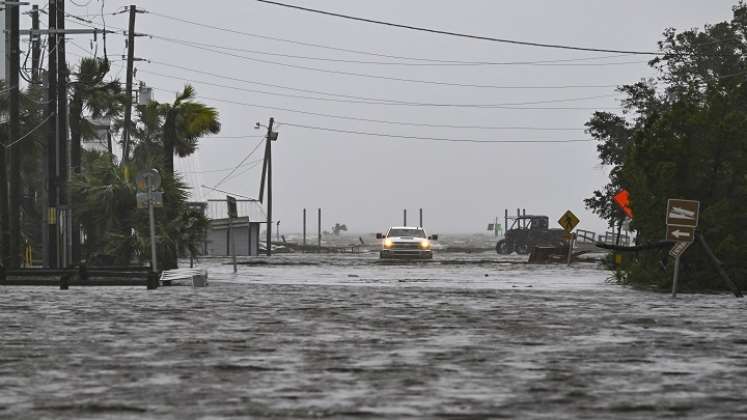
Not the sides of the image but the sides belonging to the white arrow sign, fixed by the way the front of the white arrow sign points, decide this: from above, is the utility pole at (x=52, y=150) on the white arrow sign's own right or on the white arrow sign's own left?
on the white arrow sign's own right

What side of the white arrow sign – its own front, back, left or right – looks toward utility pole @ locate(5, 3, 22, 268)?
right

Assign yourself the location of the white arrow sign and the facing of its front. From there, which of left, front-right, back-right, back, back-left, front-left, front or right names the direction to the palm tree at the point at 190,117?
back-right

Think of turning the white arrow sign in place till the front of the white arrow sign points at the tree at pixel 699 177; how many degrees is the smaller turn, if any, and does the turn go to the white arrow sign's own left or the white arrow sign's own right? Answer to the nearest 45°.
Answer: approximately 180°

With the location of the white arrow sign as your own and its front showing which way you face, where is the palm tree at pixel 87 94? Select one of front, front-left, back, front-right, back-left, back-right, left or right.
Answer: back-right

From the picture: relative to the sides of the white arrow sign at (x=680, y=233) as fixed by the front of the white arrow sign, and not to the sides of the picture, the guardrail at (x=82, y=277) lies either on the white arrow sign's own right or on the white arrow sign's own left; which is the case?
on the white arrow sign's own right

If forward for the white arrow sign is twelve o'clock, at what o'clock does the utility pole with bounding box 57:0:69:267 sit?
The utility pole is roughly at 4 o'clock from the white arrow sign.

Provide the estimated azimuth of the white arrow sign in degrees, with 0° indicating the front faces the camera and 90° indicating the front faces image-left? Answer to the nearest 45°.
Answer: approximately 0°
